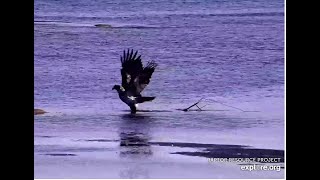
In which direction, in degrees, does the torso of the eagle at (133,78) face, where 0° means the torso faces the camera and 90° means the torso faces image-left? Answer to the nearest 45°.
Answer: approximately 90°
